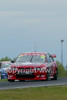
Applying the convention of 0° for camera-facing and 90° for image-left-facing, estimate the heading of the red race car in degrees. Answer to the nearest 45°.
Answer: approximately 0°
